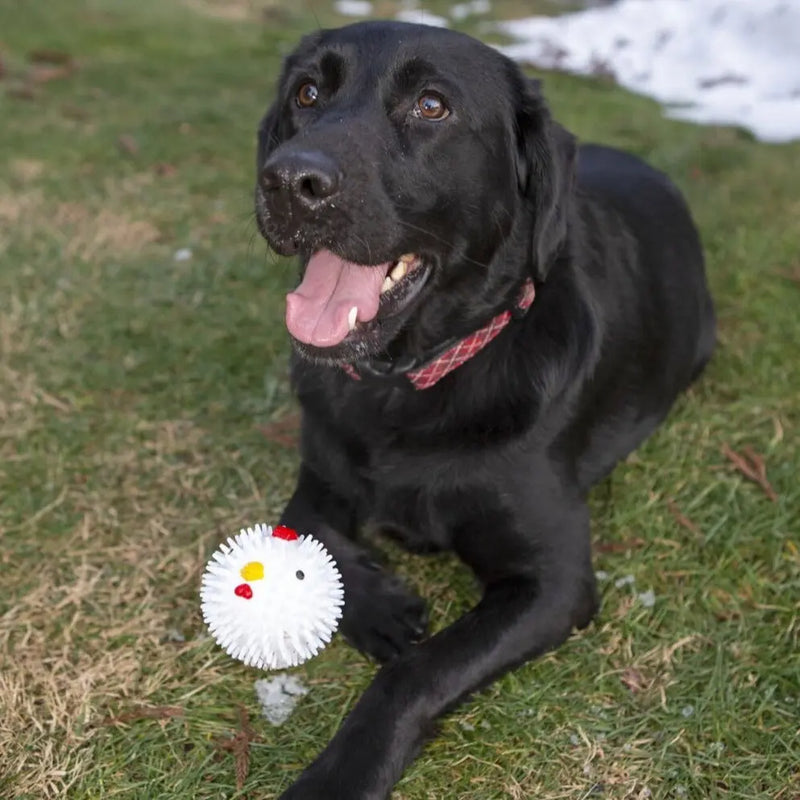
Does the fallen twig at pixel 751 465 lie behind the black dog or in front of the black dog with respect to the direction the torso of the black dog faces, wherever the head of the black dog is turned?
behind

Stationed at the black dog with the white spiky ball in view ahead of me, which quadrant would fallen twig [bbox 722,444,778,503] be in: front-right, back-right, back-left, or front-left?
back-left

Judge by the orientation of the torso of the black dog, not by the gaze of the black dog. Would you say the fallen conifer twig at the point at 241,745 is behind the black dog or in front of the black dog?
in front

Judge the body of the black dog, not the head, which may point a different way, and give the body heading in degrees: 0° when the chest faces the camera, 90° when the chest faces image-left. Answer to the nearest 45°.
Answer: approximately 45°

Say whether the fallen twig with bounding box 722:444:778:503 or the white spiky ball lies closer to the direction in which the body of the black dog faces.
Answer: the white spiky ball
